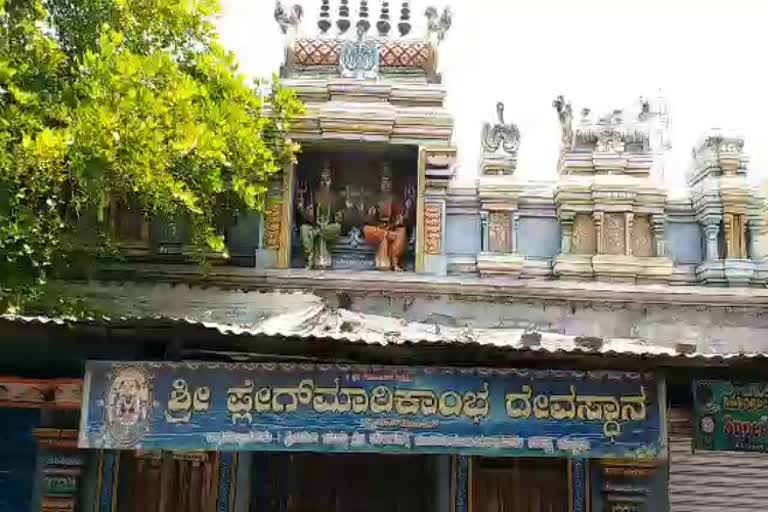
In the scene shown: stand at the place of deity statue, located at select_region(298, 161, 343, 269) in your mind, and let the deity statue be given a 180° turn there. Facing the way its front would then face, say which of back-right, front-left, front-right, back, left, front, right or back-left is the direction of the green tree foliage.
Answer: back-left

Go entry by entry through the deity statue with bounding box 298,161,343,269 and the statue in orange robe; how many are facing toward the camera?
2

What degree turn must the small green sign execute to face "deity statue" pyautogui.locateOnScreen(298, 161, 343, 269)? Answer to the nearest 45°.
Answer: approximately 90° to its right

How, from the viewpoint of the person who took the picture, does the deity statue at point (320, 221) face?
facing the viewer

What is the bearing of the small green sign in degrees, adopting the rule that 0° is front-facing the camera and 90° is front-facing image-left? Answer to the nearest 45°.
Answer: approximately 0°

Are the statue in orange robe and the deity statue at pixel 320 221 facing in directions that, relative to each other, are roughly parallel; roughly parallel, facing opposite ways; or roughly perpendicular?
roughly parallel

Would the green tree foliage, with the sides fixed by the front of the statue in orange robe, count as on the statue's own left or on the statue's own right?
on the statue's own right

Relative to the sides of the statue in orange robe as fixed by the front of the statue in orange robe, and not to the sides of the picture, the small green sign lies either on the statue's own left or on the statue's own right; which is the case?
on the statue's own left

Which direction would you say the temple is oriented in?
toward the camera

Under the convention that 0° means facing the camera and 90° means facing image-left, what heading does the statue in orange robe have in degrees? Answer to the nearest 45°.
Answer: approximately 0°

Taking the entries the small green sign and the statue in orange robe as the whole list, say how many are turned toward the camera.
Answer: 2

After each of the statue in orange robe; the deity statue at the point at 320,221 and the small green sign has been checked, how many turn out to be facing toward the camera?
3
